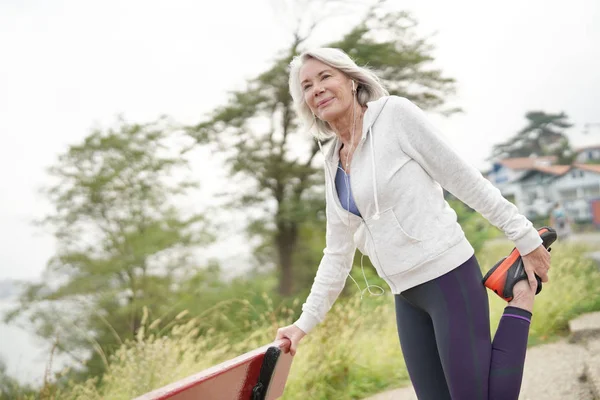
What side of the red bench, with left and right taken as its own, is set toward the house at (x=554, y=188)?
right

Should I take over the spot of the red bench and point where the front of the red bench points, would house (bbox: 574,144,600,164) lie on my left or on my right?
on my right

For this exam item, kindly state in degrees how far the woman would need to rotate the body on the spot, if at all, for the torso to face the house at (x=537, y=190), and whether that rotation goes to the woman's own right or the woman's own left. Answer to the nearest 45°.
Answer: approximately 135° to the woman's own right

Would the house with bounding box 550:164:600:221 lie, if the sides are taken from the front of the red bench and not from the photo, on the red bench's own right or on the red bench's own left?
on the red bench's own right

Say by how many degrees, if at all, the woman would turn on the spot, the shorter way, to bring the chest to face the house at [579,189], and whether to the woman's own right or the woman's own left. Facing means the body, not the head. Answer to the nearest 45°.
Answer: approximately 135° to the woman's own right

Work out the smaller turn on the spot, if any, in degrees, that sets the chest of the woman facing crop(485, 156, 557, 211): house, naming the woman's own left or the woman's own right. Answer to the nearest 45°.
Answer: approximately 135° to the woman's own right

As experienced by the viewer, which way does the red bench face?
facing away from the viewer and to the left of the viewer
